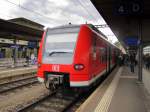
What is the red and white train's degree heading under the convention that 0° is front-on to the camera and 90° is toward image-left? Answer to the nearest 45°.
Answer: approximately 45°
